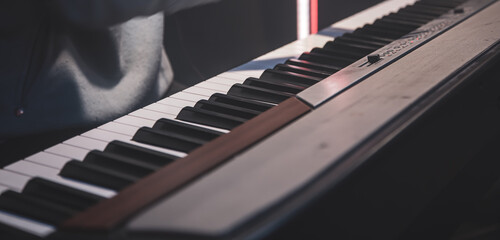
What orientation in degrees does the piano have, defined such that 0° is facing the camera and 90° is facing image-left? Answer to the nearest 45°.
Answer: approximately 135°
